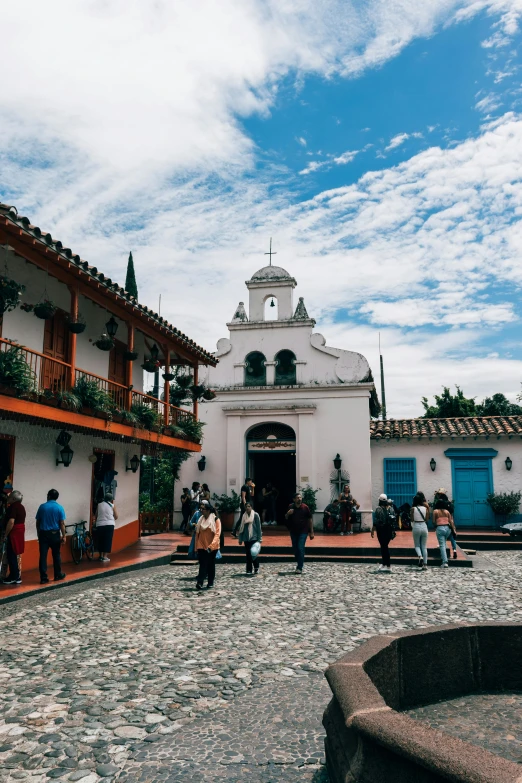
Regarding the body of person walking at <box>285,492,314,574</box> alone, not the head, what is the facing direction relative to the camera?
toward the camera

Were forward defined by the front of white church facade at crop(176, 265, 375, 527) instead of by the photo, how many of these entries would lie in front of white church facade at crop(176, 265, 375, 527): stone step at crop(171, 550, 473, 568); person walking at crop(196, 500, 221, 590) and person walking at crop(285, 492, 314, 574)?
3

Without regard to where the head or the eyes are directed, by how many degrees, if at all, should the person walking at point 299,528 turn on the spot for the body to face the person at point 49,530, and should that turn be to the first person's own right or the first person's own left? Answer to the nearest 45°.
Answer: approximately 45° to the first person's own right

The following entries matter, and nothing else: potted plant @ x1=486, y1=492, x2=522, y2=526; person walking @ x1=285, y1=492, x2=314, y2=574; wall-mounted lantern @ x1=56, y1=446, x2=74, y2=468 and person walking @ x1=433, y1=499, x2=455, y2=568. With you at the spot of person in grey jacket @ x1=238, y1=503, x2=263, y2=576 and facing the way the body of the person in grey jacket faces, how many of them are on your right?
1

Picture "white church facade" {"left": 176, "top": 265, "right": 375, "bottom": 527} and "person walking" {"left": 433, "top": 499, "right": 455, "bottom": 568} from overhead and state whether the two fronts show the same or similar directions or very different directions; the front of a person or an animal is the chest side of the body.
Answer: very different directions

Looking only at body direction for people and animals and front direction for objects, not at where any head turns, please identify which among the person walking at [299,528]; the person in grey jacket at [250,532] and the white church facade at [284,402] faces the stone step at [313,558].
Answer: the white church facade

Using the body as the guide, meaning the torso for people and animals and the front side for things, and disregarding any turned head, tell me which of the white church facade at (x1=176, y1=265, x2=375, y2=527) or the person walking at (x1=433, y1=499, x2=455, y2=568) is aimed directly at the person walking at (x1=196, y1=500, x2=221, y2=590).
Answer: the white church facade
